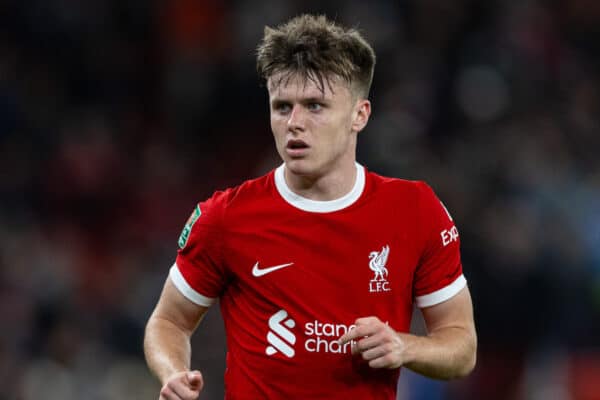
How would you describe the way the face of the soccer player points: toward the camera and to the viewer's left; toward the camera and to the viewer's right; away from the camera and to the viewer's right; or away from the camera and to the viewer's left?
toward the camera and to the viewer's left

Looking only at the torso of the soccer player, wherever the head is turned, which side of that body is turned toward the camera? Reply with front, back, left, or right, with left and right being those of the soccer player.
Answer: front
